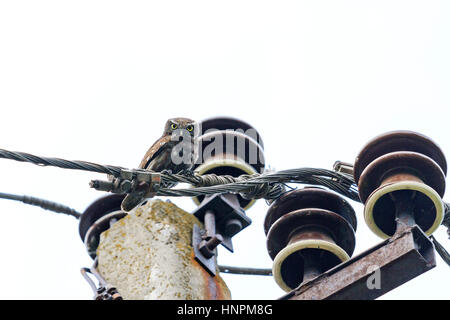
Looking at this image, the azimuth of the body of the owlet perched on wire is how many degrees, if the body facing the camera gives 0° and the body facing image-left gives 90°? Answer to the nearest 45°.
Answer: approximately 315°
